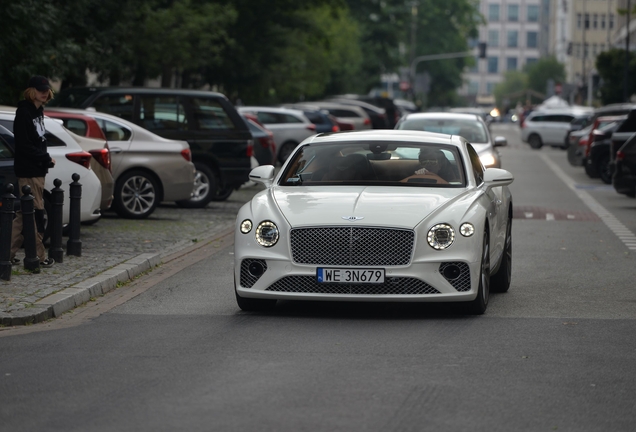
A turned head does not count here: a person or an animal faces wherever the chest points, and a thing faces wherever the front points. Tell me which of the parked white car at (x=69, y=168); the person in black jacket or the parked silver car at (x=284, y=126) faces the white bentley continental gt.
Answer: the person in black jacket

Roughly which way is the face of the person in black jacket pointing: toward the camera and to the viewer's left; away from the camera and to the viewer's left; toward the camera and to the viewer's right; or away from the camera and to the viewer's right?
toward the camera and to the viewer's right

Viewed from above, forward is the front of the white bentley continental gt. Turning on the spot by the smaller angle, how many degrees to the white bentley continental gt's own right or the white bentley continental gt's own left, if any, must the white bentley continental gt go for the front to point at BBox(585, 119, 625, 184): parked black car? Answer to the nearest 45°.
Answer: approximately 180°

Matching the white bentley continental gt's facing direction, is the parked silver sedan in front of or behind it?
behind

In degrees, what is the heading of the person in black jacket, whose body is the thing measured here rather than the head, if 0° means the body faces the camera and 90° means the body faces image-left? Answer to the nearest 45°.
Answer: approximately 315°

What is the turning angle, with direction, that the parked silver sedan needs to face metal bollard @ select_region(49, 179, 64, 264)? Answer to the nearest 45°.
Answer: approximately 90° to its left

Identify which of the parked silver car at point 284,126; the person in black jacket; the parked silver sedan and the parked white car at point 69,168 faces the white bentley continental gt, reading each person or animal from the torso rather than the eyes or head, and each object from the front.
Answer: the person in black jacket

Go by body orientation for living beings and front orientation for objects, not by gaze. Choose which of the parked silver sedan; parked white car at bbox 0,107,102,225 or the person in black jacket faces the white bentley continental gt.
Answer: the person in black jacket

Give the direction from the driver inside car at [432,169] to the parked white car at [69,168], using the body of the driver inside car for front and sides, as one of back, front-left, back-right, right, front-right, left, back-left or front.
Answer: back-right
